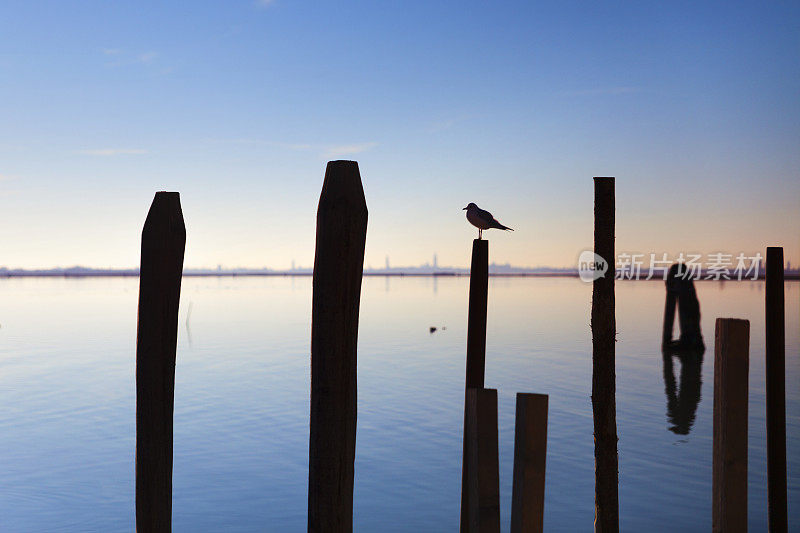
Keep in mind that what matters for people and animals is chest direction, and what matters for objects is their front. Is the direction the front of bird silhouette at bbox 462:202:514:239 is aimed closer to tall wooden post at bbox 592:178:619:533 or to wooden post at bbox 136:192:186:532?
the wooden post

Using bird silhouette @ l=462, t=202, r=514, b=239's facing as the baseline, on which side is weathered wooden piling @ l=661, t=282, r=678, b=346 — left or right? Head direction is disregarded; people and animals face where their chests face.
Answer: on its right

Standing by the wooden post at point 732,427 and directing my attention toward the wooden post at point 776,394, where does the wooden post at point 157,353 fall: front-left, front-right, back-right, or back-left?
back-left

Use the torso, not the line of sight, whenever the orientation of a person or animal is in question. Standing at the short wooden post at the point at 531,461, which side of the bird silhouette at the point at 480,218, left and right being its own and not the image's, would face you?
left

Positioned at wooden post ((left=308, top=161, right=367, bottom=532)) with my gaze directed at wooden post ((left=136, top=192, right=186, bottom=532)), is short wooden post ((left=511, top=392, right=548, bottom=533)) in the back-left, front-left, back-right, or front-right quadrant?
back-right

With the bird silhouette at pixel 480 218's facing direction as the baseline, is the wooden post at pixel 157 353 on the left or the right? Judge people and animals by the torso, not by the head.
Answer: on its left

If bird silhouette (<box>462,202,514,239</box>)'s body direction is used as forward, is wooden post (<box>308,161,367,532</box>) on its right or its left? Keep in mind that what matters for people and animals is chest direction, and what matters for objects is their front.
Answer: on its left

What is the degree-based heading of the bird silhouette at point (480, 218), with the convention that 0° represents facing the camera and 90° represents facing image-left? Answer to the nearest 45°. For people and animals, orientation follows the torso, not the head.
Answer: approximately 90°
